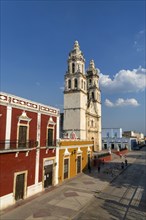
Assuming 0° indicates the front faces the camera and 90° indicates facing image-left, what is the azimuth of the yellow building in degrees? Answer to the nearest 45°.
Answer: approximately 315°

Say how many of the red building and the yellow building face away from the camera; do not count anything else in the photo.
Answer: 0

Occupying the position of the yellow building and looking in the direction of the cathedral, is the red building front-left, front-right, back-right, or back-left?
back-left

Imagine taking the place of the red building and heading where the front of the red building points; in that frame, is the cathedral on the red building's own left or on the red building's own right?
on the red building's own left

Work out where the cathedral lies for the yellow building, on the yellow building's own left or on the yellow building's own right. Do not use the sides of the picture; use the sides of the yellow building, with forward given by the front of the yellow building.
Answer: on the yellow building's own left

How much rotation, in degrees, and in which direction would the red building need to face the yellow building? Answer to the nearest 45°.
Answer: approximately 90° to its left
